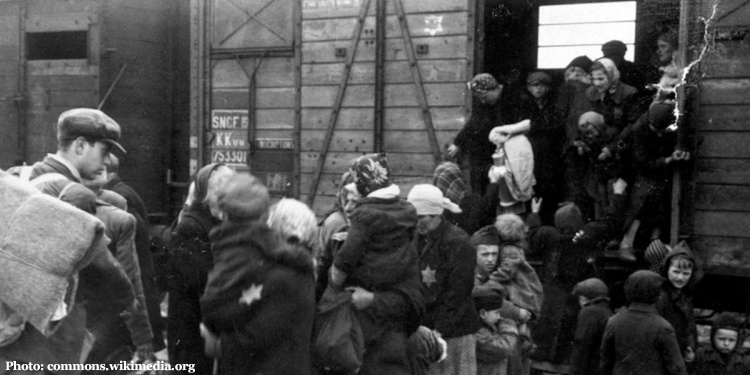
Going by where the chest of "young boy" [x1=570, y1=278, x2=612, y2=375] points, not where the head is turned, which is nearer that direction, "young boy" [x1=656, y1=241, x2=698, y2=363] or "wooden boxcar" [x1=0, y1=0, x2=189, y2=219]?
the wooden boxcar

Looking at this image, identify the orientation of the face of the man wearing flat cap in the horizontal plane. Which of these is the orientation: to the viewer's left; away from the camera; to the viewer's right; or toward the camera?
to the viewer's right

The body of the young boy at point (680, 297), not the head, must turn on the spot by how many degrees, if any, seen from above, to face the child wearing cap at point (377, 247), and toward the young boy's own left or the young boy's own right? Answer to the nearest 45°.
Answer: approximately 45° to the young boy's own right

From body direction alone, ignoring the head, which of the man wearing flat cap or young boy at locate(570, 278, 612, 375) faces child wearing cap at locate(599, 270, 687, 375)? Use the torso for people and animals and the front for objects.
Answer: the man wearing flat cap

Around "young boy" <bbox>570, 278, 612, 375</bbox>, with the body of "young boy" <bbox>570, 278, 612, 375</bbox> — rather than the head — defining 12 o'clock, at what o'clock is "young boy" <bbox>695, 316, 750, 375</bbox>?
"young boy" <bbox>695, 316, 750, 375</bbox> is roughly at 5 o'clock from "young boy" <bbox>570, 278, 612, 375</bbox>.

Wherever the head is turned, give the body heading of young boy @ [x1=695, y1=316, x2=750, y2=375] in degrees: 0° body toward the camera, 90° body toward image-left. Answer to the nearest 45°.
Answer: approximately 0°

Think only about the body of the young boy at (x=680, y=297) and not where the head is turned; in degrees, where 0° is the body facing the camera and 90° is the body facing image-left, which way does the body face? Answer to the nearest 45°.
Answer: approximately 0°
